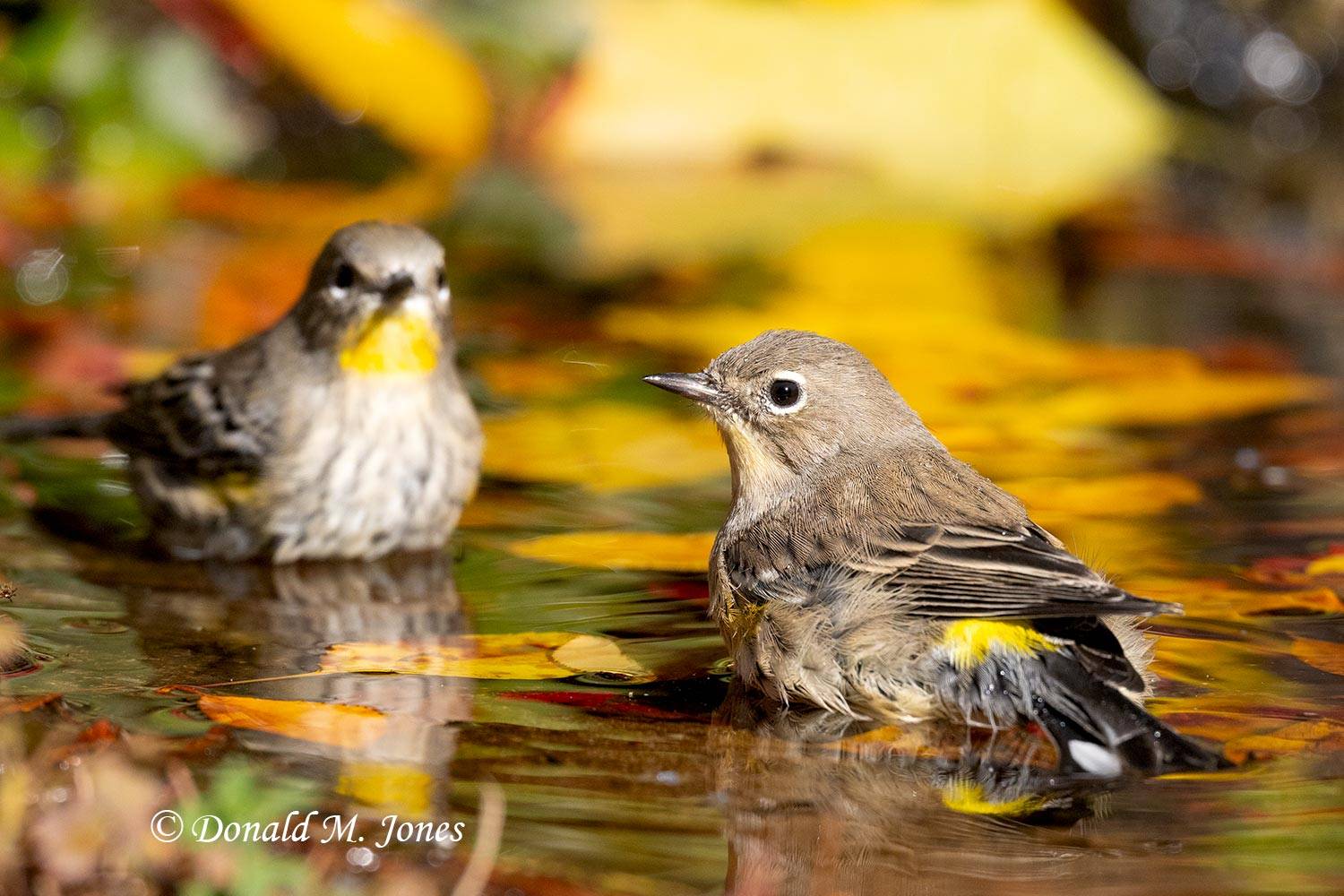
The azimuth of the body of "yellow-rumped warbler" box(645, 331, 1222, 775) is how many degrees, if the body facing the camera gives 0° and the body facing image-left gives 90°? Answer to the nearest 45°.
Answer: approximately 90°

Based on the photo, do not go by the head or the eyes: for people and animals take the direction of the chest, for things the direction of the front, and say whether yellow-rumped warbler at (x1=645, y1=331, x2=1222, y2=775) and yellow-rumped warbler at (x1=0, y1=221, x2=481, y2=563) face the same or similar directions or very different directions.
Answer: very different directions

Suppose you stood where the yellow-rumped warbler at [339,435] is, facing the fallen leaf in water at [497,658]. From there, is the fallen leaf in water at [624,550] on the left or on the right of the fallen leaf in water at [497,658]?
left

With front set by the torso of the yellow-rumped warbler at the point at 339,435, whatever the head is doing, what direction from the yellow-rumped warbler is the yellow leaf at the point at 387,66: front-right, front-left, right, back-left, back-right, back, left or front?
back-left

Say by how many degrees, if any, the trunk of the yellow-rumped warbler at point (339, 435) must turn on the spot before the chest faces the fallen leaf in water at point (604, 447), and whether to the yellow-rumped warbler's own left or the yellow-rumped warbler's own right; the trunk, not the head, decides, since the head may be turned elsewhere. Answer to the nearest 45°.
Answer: approximately 90° to the yellow-rumped warbler's own left

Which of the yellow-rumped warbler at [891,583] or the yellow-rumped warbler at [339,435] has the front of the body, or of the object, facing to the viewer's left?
the yellow-rumped warbler at [891,583]

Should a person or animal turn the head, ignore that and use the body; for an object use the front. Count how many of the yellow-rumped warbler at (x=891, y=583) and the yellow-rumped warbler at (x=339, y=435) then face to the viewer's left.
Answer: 1

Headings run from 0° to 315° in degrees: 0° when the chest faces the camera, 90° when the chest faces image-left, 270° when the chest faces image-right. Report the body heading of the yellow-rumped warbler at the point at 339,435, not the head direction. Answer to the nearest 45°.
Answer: approximately 315°
